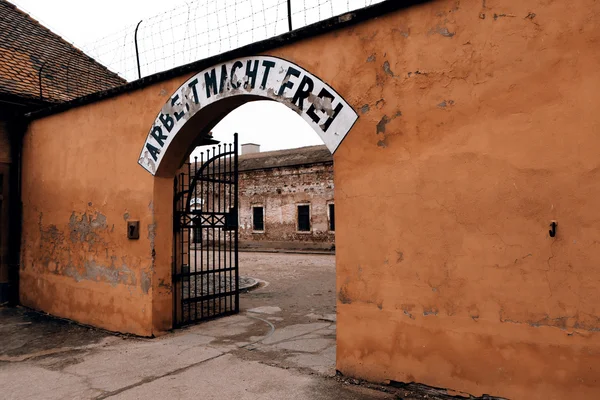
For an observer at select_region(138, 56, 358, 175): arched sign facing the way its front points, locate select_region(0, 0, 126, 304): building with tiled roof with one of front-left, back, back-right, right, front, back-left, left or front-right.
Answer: right

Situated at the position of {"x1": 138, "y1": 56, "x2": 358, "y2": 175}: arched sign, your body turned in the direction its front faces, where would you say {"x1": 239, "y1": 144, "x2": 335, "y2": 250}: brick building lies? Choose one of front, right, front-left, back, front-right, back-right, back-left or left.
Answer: back-right

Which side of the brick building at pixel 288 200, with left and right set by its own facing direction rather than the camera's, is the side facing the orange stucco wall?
front

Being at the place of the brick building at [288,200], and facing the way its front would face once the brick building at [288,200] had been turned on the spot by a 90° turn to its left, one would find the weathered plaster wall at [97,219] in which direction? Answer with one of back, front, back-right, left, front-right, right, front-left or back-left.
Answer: right

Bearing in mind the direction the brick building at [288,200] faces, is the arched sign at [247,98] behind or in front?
in front

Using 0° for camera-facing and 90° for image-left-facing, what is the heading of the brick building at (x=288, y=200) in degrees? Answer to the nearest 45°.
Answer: approximately 0°

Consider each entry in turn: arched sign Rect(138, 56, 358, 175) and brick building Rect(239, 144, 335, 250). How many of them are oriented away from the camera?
0

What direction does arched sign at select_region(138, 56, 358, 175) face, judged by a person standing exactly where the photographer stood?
facing the viewer and to the left of the viewer

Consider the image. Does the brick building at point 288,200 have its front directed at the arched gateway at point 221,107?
yes
